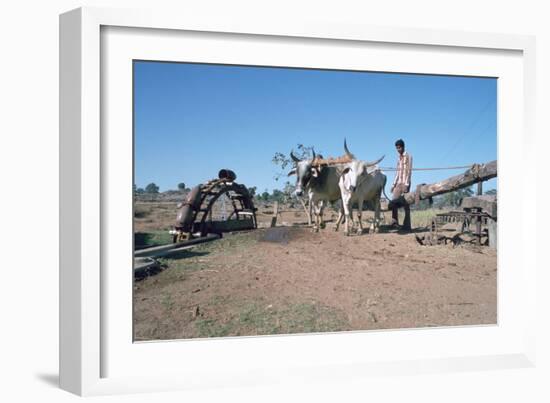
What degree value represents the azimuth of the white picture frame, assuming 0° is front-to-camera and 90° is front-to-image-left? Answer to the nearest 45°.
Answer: approximately 315°
